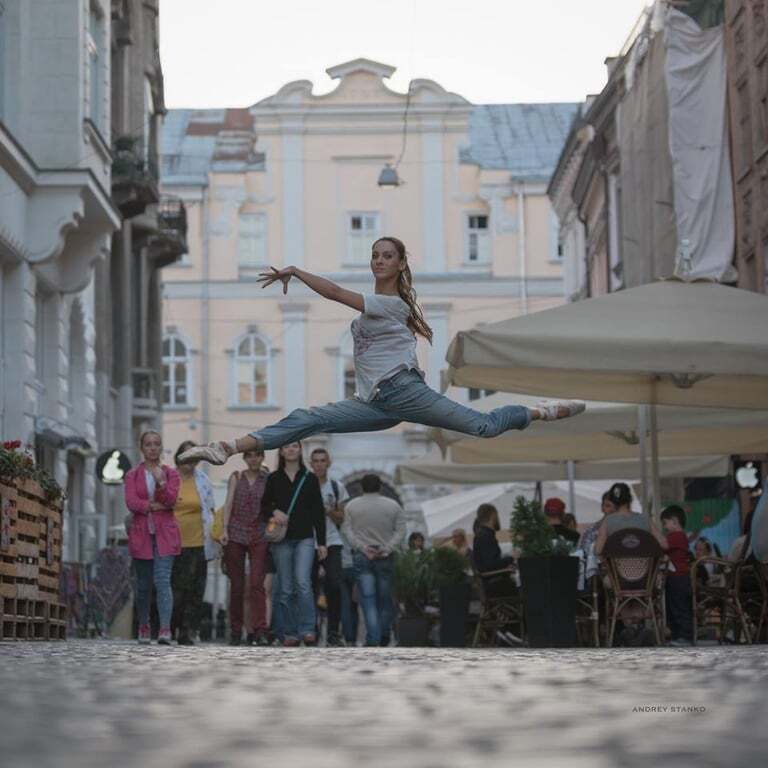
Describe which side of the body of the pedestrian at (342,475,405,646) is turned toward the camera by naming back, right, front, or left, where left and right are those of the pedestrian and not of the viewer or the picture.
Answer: back

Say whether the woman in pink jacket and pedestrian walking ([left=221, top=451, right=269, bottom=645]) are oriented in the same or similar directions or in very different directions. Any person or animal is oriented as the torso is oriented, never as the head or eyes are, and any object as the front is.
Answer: same or similar directions

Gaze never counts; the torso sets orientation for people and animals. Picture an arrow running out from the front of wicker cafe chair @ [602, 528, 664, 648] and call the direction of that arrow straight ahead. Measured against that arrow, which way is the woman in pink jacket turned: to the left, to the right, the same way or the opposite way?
the opposite way

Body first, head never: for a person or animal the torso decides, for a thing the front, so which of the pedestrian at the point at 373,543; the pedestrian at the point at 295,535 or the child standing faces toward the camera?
the pedestrian at the point at 295,535

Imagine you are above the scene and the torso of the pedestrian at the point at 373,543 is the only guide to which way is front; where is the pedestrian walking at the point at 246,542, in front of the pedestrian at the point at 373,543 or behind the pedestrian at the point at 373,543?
behind

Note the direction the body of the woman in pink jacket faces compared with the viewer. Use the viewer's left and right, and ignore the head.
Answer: facing the viewer

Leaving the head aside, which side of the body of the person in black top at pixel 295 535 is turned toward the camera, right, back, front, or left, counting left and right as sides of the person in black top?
front

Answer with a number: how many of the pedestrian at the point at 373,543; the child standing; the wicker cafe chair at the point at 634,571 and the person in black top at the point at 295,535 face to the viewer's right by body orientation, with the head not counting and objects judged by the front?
0

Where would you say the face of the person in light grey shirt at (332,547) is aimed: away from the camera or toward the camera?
toward the camera

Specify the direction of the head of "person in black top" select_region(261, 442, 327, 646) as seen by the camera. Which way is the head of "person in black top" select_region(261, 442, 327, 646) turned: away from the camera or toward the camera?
toward the camera
